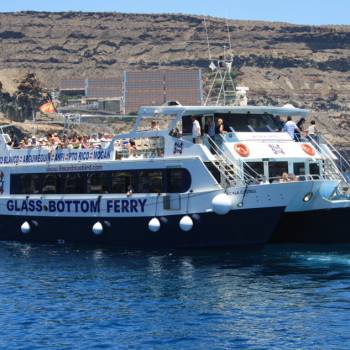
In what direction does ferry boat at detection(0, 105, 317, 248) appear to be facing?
to the viewer's right
